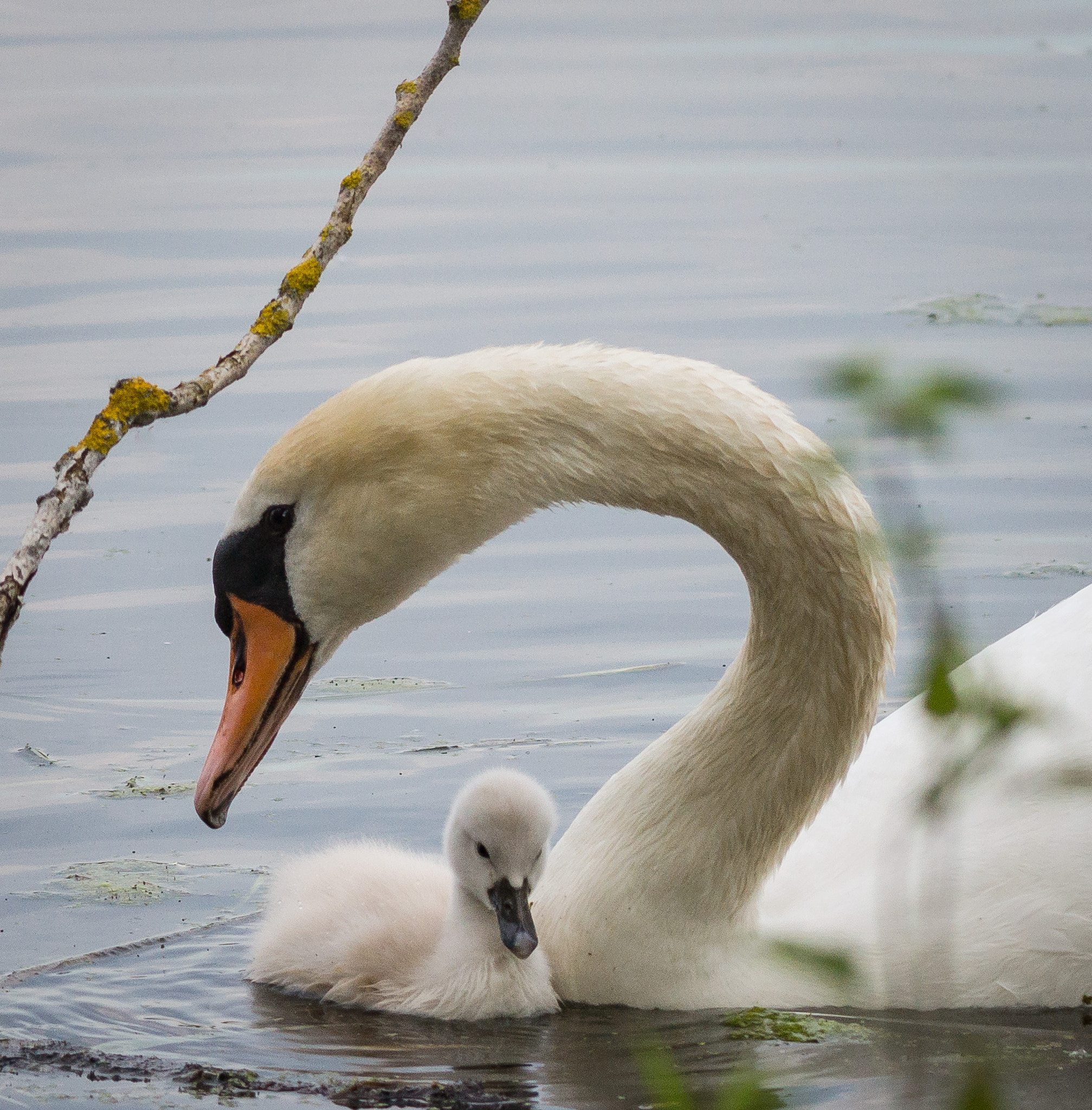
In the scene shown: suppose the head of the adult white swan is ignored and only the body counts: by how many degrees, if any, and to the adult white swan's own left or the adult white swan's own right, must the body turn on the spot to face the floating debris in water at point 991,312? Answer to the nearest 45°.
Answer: approximately 90° to the adult white swan's own right

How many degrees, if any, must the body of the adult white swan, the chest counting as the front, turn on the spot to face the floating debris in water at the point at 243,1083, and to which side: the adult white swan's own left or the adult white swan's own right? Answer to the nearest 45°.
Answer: approximately 45° to the adult white swan's own left

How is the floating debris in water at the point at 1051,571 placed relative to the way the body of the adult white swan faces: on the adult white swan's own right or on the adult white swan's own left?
on the adult white swan's own right

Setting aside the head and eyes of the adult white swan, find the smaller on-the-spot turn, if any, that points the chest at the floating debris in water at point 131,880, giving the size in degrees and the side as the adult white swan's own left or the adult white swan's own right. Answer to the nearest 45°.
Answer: approximately 45° to the adult white swan's own right

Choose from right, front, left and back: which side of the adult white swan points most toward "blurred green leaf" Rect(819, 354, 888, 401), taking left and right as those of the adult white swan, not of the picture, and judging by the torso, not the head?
left

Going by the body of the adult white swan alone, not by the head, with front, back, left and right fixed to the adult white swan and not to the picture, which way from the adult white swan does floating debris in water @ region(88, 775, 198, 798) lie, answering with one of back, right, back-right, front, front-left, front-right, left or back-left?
front-right

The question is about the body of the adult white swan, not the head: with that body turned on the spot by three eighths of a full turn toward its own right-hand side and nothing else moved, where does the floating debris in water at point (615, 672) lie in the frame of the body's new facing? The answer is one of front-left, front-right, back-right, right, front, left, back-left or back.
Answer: front-left

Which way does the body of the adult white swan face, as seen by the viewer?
to the viewer's left

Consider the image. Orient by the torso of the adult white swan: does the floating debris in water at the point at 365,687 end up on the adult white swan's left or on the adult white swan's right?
on the adult white swan's right

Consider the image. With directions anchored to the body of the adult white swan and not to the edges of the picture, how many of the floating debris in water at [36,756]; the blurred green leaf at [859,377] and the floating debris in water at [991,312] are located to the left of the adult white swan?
1

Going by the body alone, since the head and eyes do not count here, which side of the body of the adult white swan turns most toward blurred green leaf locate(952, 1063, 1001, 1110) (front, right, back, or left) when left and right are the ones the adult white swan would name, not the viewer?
left
